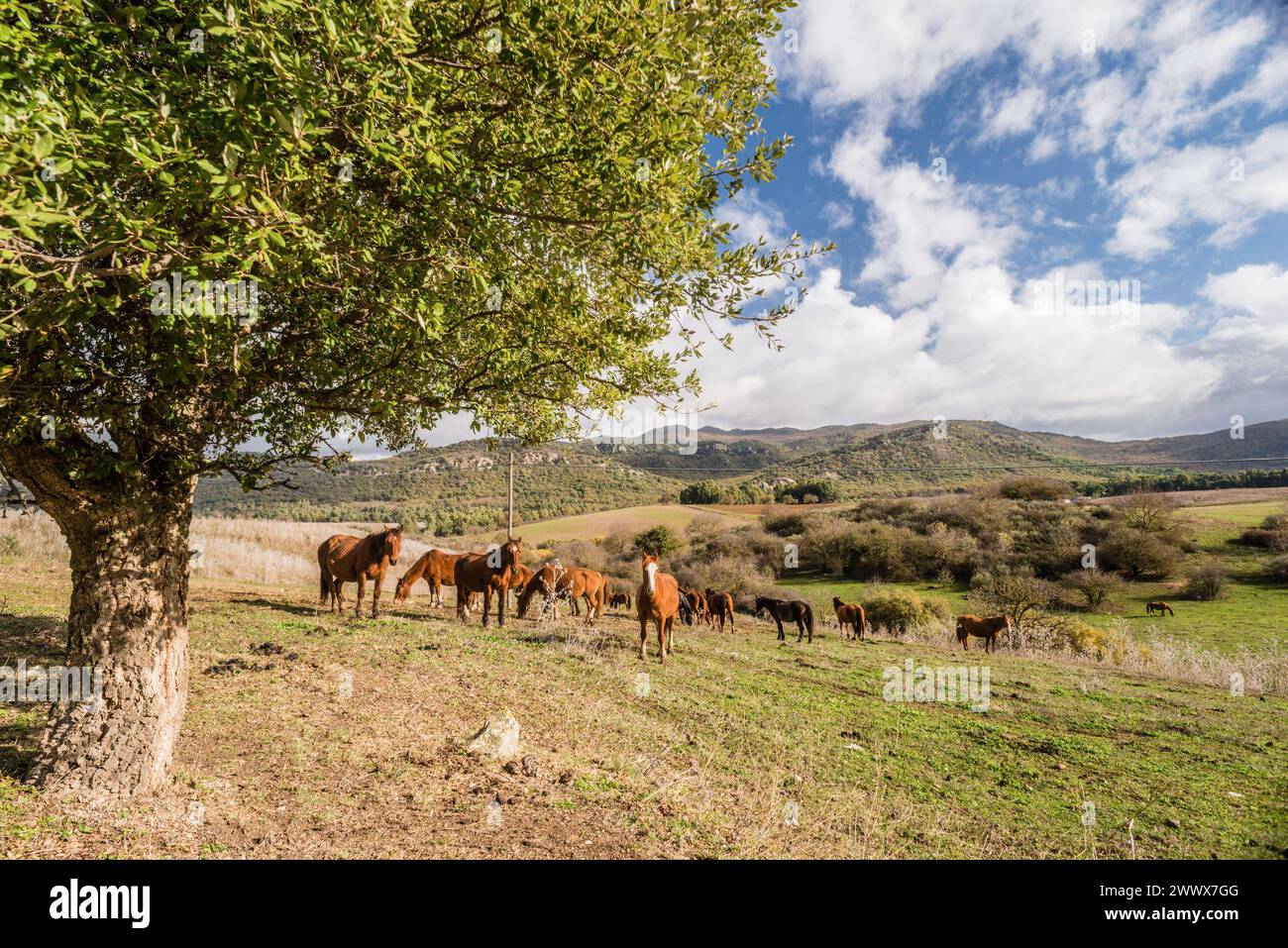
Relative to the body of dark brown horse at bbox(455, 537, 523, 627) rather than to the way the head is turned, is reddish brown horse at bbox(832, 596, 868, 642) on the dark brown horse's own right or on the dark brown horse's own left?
on the dark brown horse's own left

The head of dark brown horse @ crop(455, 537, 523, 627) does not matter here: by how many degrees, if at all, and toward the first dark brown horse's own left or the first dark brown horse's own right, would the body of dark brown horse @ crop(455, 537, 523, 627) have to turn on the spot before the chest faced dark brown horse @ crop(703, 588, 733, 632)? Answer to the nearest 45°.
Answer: approximately 90° to the first dark brown horse's own left

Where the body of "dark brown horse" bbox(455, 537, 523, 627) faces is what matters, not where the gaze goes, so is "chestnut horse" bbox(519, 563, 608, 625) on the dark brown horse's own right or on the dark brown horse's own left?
on the dark brown horse's own left

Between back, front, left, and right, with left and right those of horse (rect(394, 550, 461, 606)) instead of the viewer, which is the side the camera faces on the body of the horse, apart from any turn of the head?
left

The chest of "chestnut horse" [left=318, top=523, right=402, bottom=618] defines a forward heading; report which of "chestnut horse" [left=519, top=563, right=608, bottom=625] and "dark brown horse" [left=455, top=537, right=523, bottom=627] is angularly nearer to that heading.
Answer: the dark brown horse

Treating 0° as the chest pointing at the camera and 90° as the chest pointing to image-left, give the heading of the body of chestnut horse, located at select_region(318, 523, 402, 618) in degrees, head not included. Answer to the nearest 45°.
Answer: approximately 315°
